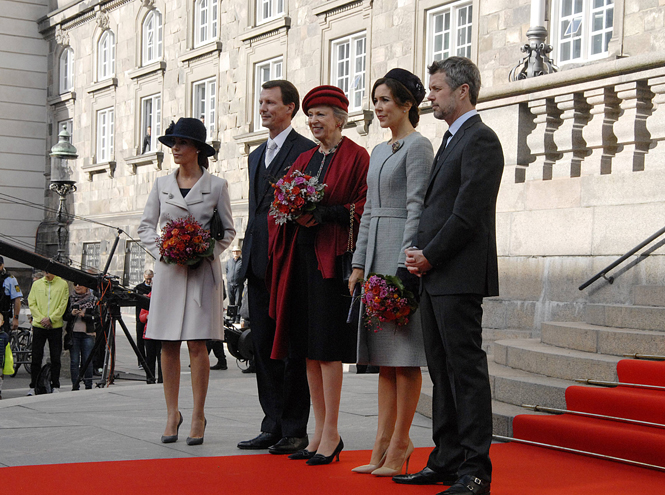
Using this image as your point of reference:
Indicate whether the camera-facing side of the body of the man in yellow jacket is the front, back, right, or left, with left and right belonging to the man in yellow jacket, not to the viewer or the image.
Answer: front

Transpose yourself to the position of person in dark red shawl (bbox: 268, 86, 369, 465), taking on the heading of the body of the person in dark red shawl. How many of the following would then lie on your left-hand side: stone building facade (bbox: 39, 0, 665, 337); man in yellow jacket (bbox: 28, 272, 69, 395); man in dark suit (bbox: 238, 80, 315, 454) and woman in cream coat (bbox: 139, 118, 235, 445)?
0

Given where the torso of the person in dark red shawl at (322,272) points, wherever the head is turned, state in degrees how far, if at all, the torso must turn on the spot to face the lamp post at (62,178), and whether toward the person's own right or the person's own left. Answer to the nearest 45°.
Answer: approximately 135° to the person's own right

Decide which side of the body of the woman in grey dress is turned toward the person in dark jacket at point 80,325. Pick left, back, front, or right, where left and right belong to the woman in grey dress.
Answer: right

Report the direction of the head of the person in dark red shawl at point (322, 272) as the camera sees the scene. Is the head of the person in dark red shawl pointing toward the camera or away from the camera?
toward the camera

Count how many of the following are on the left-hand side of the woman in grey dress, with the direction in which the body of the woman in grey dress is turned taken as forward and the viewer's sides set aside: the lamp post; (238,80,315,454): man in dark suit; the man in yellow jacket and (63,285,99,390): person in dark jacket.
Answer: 0

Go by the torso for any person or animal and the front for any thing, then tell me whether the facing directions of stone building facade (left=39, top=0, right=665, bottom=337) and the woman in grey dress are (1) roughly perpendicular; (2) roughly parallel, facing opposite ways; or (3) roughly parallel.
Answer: roughly parallel

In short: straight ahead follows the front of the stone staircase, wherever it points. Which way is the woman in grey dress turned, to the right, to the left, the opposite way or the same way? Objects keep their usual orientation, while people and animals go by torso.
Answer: the same way

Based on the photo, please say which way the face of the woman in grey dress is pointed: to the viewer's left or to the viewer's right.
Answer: to the viewer's left

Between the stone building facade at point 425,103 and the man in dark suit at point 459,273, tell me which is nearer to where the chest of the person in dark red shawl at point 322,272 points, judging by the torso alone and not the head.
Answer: the man in dark suit

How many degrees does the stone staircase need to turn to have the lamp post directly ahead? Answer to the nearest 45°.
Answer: approximately 90° to its right

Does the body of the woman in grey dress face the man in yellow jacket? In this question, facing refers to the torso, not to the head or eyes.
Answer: no
